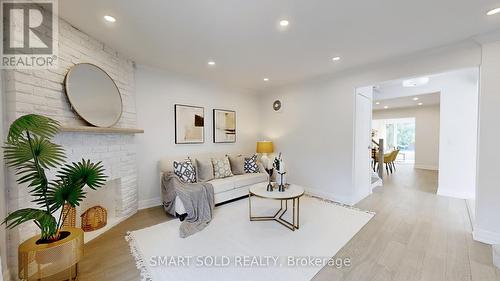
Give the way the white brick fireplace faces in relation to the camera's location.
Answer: facing the viewer and to the right of the viewer

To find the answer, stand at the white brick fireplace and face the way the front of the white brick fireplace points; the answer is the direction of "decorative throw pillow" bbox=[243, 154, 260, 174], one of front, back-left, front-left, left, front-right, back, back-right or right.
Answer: front-left

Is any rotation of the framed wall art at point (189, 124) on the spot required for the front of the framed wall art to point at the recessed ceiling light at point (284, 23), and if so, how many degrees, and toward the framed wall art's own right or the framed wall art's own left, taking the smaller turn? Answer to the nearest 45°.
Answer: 0° — it already faces it

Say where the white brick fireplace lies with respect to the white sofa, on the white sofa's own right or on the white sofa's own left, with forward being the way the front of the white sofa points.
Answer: on the white sofa's own right

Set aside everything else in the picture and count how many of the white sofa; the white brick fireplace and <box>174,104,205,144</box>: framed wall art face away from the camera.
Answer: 0

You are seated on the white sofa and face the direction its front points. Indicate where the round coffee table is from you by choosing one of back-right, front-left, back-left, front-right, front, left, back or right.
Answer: front

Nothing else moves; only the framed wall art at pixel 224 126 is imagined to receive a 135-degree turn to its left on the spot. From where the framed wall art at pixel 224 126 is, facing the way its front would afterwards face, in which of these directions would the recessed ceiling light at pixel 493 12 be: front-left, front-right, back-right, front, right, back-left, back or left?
back-right

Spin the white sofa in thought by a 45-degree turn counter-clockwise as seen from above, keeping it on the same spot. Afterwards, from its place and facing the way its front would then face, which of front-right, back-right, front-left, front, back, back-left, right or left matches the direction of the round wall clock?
front-left

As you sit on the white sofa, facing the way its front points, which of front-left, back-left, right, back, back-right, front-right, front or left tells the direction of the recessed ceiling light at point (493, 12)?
front

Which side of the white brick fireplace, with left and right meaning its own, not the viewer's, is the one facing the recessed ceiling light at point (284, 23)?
front

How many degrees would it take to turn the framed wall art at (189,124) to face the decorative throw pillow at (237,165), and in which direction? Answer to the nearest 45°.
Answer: approximately 45° to its left

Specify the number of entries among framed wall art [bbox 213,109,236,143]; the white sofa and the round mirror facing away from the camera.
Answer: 0

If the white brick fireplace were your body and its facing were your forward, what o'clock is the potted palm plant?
The potted palm plant is roughly at 2 o'clock from the white brick fireplace.

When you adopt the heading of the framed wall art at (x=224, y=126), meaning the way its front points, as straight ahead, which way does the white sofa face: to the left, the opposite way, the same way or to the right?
the same way
